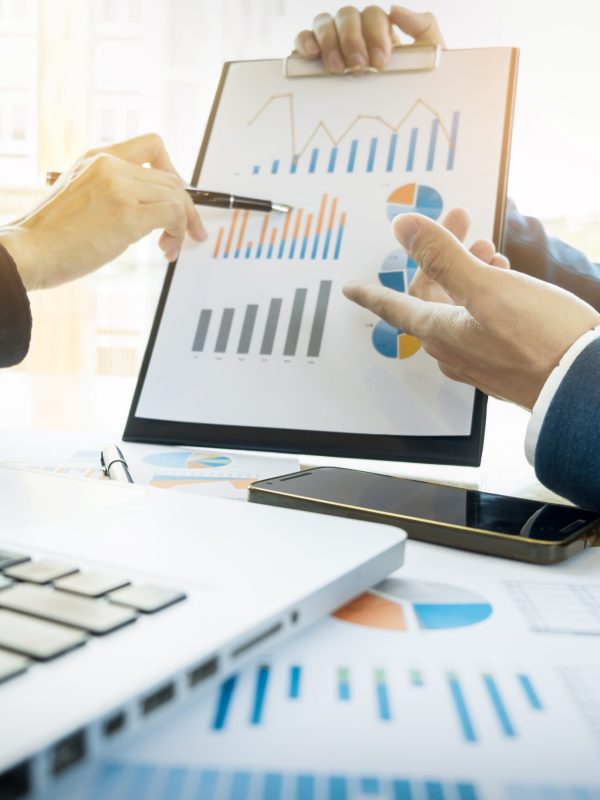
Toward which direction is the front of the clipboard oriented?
toward the camera

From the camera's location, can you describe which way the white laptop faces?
facing away from the viewer and to the right of the viewer

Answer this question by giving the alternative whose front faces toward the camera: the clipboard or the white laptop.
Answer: the clipboard

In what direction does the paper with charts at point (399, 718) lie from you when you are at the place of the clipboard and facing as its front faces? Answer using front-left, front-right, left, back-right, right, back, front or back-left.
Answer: front

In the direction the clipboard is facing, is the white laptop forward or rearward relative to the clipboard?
forward

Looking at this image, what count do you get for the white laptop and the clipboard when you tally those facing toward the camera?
1
